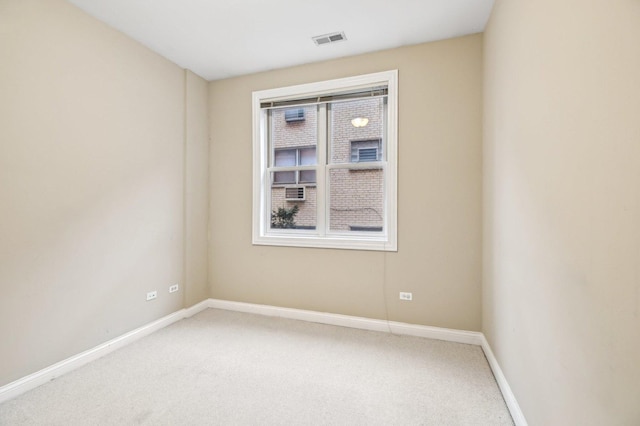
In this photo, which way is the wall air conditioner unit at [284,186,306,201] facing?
toward the camera

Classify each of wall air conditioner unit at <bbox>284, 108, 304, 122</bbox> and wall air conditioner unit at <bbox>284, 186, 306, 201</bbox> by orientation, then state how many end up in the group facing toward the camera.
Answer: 2

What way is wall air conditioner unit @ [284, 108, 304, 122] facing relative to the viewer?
toward the camera

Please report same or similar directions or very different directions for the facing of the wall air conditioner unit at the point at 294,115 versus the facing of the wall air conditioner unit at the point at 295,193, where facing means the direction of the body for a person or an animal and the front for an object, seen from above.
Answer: same or similar directions
